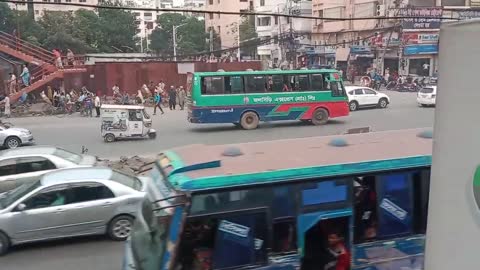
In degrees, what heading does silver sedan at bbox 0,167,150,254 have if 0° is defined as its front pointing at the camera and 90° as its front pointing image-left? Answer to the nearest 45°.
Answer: approximately 90°

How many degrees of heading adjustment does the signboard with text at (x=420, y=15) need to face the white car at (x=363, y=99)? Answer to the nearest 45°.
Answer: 0° — it already faces it

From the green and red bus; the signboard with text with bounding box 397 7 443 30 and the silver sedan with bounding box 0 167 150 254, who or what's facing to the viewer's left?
the silver sedan

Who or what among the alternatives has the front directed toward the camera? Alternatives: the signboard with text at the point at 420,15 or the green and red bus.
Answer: the signboard with text

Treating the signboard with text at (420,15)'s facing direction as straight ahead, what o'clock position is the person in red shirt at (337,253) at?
The person in red shirt is roughly at 12 o'clock from the signboard with text.

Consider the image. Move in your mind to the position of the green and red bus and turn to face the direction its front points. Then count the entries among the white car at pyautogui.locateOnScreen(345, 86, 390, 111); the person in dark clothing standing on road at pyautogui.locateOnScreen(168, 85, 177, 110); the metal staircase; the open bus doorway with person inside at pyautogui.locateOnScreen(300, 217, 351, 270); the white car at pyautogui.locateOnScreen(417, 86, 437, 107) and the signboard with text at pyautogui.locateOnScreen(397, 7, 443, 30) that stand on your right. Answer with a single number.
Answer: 1

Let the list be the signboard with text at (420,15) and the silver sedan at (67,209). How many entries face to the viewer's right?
0

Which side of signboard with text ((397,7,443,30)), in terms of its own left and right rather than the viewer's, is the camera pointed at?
front

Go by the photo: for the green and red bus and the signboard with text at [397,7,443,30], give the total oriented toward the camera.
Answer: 1

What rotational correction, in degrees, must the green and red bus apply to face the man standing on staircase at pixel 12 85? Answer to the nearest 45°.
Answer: approximately 135° to its left

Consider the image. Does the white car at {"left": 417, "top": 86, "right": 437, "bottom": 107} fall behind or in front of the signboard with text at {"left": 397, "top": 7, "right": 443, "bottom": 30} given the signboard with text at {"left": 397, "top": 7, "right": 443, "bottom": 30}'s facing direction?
in front

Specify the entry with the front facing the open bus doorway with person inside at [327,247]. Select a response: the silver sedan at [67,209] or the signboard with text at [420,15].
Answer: the signboard with text

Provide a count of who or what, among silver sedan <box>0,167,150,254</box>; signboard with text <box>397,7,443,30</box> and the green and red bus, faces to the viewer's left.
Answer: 1

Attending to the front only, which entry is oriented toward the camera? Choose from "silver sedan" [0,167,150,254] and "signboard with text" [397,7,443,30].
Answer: the signboard with text

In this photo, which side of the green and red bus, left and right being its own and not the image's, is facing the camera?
right

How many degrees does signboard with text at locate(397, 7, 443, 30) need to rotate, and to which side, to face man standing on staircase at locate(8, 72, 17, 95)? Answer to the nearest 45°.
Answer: approximately 45° to its right

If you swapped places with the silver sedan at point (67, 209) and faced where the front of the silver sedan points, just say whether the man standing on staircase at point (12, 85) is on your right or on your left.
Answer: on your right
